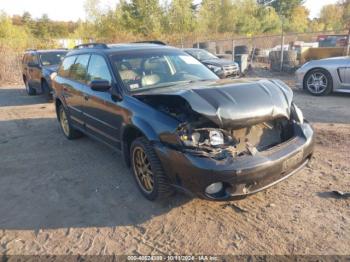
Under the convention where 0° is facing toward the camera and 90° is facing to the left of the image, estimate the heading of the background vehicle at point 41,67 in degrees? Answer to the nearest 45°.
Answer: approximately 315°

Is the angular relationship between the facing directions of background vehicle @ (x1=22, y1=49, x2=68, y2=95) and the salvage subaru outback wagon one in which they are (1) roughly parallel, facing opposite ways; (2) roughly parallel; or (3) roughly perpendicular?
roughly parallel

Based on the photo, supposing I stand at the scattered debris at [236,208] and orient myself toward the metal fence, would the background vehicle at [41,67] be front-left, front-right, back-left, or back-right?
front-left

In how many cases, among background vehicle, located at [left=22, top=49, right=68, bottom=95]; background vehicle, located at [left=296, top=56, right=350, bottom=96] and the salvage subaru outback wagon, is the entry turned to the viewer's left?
1

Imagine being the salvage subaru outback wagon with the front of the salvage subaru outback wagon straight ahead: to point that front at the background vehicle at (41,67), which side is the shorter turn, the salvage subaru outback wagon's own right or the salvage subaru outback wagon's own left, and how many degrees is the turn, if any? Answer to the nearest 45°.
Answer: approximately 180°

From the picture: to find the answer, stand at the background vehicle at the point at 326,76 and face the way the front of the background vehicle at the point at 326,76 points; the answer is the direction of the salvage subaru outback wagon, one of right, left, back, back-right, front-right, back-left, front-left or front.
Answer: left

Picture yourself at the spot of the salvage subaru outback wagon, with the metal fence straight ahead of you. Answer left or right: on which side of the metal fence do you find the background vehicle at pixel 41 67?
left

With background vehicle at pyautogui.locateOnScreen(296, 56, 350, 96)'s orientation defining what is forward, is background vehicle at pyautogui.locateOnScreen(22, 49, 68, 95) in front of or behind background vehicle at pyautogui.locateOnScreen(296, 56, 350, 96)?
in front

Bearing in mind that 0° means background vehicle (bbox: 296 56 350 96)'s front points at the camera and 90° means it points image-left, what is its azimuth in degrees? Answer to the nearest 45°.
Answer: approximately 90°

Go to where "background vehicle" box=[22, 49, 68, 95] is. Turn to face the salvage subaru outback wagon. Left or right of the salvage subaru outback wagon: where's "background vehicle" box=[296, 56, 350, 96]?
left

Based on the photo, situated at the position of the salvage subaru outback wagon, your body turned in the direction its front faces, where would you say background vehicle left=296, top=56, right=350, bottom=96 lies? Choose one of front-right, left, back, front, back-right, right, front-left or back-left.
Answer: left

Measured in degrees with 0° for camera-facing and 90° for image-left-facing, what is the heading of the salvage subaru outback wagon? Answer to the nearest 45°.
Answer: approximately 315°

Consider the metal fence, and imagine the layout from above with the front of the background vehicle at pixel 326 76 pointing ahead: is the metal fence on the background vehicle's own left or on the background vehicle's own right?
on the background vehicle's own right
